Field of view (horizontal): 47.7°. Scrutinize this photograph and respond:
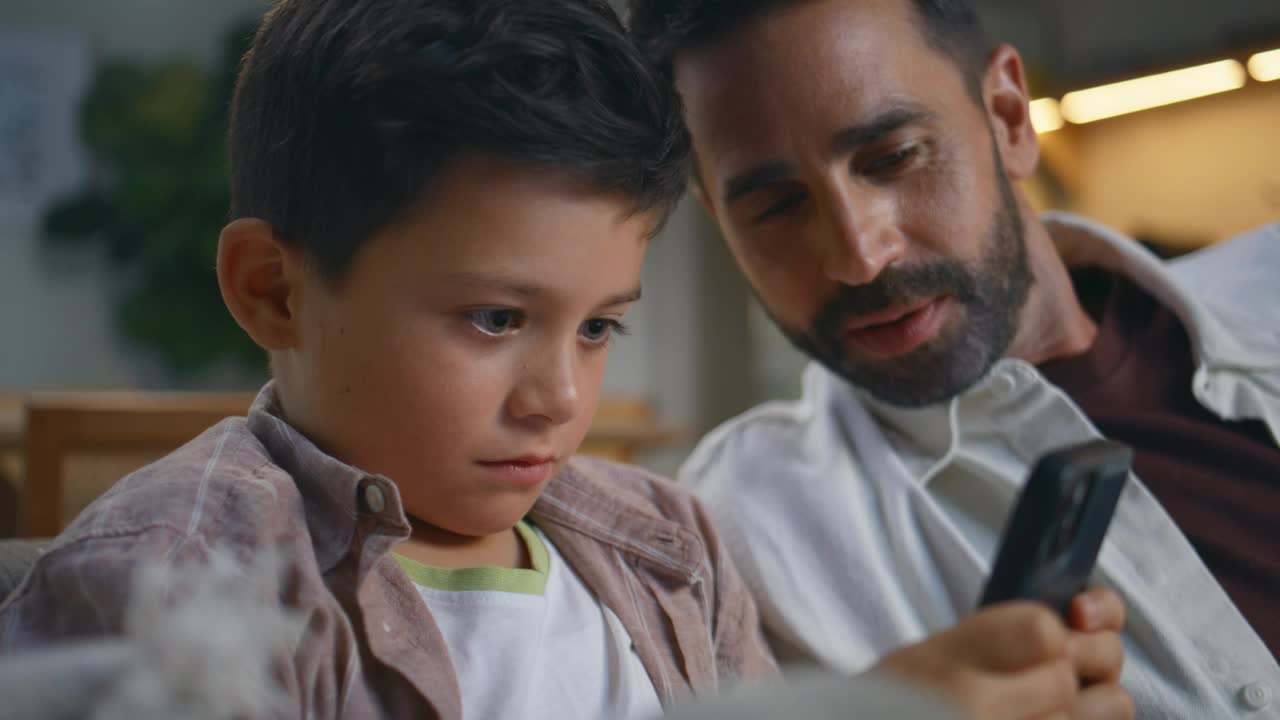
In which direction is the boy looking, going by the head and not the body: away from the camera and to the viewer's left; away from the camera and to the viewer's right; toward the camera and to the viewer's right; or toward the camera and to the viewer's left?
toward the camera and to the viewer's right

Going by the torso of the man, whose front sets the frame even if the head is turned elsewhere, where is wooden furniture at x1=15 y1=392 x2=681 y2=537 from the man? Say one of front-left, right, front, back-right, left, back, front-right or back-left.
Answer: right

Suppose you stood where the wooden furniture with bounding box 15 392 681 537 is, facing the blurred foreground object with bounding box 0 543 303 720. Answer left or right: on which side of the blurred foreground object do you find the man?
left

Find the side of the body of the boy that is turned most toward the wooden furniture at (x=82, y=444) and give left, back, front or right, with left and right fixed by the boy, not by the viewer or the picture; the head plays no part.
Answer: back

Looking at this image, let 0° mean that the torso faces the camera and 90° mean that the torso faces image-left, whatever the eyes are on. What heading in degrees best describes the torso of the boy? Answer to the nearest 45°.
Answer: approximately 315°

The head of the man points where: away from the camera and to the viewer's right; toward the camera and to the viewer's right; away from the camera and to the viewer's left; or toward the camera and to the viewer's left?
toward the camera and to the viewer's left

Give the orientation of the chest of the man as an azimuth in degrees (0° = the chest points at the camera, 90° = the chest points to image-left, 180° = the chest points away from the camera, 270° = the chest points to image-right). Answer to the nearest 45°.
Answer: approximately 0°

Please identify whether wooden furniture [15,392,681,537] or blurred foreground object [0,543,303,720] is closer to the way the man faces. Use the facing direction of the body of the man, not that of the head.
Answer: the blurred foreground object
